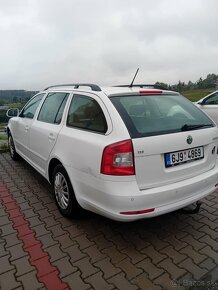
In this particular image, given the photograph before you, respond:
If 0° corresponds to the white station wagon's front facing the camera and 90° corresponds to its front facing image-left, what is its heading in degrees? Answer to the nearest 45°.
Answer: approximately 135°
